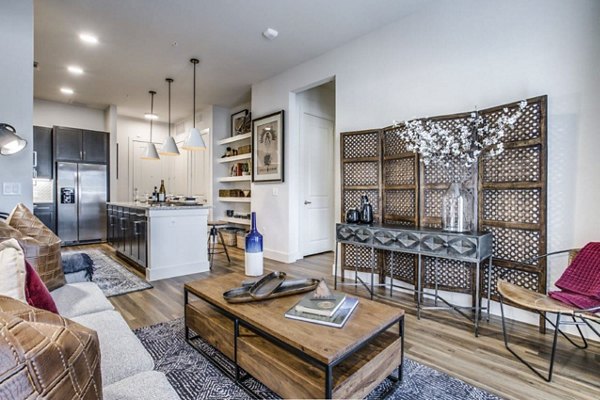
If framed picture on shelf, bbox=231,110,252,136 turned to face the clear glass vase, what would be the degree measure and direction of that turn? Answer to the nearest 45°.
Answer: approximately 90° to its left

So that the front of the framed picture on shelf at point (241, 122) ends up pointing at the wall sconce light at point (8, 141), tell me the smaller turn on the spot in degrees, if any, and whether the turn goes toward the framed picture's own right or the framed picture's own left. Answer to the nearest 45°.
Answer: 0° — it already faces it

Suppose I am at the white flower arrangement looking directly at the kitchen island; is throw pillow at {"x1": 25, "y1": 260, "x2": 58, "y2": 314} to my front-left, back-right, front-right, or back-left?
front-left

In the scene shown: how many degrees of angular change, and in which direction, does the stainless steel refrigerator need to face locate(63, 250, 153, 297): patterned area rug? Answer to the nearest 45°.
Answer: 0° — it already faces it

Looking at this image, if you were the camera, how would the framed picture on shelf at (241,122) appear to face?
facing the viewer and to the left of the viewer

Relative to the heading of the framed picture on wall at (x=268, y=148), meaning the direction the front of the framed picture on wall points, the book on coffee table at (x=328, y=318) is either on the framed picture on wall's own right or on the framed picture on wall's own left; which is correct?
on the framed picture on wall's own left

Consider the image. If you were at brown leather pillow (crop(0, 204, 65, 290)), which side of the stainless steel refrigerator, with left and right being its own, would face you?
front

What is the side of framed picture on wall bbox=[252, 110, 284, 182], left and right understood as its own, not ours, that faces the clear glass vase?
left

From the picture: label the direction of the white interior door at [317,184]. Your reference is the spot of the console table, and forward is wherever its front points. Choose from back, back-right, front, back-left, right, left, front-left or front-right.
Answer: right

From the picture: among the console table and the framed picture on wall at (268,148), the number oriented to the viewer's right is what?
0

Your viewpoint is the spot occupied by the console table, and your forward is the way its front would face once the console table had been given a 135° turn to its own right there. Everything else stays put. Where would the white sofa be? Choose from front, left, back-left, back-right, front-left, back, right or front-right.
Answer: back-left

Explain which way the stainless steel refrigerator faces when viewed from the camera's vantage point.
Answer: facing the viewer

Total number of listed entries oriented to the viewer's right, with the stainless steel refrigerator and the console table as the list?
0

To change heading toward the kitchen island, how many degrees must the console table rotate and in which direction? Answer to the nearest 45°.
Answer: approximately 45° to its right
